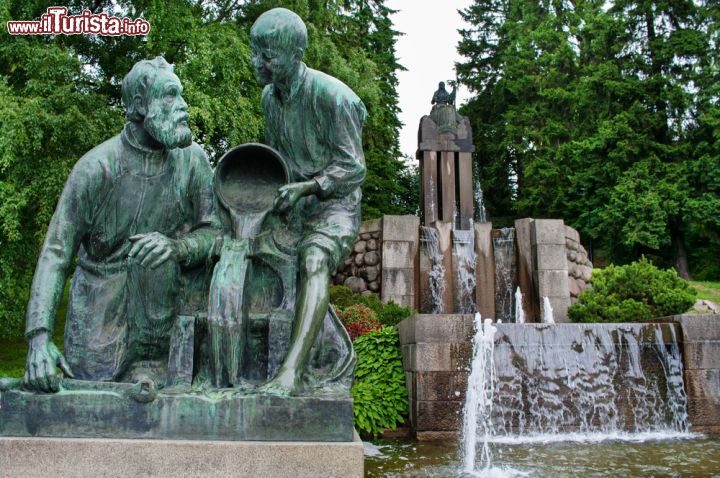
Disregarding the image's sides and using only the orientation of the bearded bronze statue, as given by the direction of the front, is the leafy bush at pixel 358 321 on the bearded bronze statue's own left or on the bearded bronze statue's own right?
on the bearded bronze statue's own left

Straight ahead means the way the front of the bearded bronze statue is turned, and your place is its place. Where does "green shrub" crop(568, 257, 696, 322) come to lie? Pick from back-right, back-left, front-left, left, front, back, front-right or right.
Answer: left

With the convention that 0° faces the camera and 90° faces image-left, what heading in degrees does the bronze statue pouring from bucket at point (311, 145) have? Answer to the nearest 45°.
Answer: approximately 45°

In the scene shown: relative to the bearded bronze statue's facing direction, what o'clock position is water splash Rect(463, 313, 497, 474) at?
The water splash is roughly at 9 o'clock from the bearded bronze statue.

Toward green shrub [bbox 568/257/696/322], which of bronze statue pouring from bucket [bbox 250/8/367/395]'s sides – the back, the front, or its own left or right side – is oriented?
back

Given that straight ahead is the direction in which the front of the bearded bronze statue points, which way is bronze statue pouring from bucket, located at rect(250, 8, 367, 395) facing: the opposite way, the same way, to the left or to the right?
to the right

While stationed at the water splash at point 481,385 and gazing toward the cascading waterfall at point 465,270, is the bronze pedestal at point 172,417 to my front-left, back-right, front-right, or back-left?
back-left
